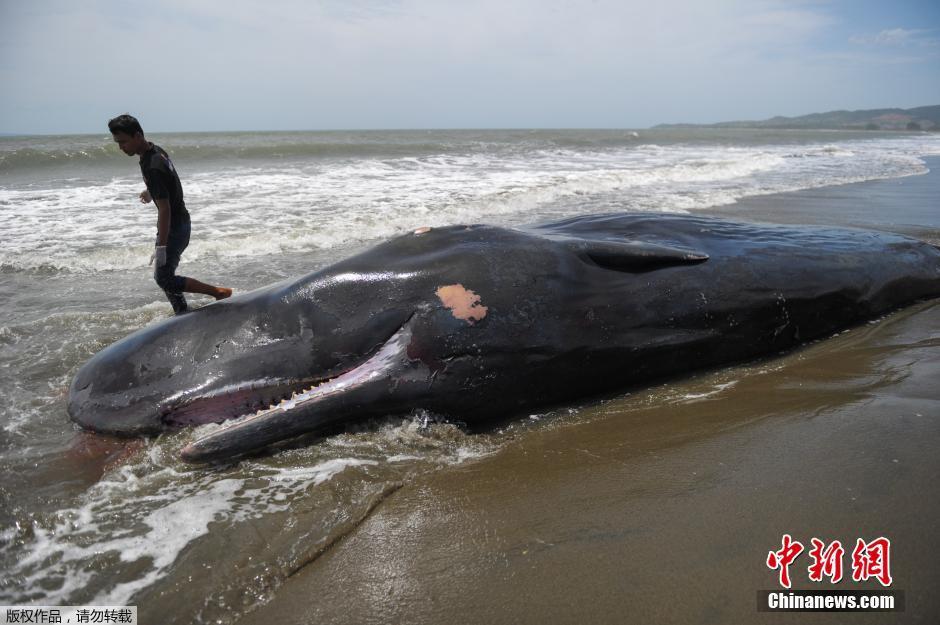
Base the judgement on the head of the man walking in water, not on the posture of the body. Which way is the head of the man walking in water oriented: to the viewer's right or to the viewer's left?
to the viewer's left

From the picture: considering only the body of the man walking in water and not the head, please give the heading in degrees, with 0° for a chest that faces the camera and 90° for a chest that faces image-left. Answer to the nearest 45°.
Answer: approximately 90°

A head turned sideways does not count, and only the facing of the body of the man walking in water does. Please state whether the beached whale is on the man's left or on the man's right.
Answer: on the man's left
